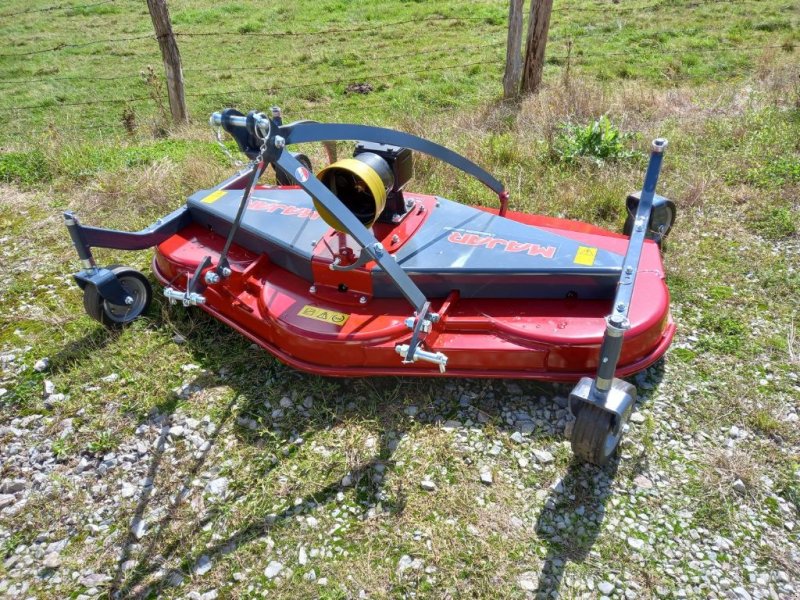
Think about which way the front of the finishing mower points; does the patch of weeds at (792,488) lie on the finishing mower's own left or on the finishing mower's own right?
on the finishing mower's own left

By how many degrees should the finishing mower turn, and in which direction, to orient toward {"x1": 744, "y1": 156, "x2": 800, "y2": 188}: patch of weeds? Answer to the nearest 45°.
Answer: approximately 180°

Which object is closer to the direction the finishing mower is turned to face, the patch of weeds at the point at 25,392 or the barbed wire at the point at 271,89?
the patch of weeds

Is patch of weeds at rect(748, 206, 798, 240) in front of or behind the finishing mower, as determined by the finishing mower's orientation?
behind

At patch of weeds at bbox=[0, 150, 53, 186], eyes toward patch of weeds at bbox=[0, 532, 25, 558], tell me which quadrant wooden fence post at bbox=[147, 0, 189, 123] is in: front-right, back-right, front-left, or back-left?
back-left

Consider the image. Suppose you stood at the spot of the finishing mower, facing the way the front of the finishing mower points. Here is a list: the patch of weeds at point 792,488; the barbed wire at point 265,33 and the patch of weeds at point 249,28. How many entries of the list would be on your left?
1

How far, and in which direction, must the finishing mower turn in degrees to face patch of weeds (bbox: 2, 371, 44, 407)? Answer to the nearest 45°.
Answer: approximately 45° to its right

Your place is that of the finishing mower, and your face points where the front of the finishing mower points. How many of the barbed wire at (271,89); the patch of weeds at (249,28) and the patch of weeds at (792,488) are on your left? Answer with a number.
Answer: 1

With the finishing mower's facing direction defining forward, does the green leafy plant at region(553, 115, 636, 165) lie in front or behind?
behind

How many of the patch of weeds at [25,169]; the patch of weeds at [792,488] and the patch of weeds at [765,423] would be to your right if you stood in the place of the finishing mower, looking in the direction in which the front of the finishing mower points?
1

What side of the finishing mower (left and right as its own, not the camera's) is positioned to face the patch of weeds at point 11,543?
front

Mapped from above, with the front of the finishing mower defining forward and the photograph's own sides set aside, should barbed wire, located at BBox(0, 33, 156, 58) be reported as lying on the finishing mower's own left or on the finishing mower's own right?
on the finishing mower's own right

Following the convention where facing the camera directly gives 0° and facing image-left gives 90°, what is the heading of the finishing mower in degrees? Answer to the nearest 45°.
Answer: approximately 45°

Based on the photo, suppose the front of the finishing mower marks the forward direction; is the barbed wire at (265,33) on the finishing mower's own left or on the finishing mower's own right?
on the finishing mower's own right
